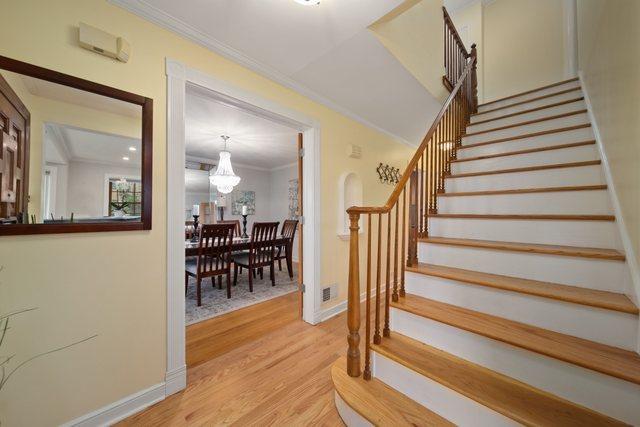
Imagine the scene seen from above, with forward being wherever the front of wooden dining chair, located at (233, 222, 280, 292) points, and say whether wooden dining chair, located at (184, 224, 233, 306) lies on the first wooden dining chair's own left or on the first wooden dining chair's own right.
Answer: on the first wooden dining chair's own left

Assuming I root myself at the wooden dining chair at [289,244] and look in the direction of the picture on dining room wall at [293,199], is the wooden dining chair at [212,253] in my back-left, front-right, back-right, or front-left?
back-left

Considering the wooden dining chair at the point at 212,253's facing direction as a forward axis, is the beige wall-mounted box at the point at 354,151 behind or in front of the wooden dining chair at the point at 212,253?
behind

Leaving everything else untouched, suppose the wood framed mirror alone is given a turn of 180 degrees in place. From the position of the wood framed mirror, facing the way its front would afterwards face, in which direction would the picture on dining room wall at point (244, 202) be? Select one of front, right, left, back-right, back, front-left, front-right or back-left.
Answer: right

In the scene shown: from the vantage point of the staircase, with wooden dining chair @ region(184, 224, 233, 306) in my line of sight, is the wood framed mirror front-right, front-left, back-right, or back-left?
front-left

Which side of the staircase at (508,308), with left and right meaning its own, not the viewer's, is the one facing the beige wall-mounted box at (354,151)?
right

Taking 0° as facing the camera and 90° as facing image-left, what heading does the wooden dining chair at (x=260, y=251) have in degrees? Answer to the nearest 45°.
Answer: approximately 135°

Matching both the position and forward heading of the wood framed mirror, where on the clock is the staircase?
The staircase is roughly at 12 o'clock from the wood framed mirror.

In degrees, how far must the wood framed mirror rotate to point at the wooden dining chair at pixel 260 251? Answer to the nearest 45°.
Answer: approximately 90° to its left

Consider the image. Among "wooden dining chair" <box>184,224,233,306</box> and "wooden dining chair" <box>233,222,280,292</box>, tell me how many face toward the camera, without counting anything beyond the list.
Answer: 0

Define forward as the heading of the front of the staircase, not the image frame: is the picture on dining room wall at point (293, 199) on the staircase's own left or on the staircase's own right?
on the staircase's own right

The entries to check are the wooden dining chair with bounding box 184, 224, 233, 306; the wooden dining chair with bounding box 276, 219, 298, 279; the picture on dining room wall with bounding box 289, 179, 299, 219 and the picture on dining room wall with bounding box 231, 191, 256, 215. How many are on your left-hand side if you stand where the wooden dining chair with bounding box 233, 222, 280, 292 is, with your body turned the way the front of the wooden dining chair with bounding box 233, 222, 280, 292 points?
1

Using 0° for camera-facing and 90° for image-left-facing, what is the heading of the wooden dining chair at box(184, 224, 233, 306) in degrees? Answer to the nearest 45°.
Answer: approximately 135°

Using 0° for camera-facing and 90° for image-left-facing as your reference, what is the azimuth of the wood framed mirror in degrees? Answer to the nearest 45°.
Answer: approximately 315°

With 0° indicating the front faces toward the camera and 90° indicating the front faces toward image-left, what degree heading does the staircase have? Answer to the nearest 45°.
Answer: approximately 45°
